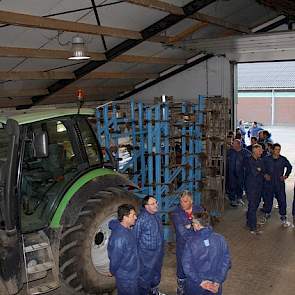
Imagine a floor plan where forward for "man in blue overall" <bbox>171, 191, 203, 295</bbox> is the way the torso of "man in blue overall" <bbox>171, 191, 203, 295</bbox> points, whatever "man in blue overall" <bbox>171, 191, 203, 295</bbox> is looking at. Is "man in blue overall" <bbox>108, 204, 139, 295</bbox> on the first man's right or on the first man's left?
on the first man's right

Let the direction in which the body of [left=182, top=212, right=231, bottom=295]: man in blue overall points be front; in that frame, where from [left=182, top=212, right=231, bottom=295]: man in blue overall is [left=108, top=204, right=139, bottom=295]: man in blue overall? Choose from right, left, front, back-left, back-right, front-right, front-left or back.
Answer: front-left

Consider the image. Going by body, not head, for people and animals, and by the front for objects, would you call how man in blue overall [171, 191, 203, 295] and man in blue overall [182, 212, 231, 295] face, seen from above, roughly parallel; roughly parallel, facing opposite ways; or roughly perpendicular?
roughly parallel, facing opposite ways

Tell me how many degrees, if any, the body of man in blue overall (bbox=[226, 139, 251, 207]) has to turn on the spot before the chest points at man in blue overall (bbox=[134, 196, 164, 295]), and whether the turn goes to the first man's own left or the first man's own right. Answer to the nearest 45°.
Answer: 0° — they already face them

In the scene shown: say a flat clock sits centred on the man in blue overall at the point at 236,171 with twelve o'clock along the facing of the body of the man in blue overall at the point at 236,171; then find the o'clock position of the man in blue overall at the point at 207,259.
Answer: the man in blue overall at the point at 207,259 is roughly at 12 o'clock from the man in blue overall at the point at 236,171.

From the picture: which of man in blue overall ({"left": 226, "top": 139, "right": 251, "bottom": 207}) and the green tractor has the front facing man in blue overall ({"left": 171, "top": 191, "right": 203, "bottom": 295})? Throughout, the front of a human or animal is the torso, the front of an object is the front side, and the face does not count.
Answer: man in blue overall ({"left": 226, "top": 139, "right": 251, "bottom": 207})

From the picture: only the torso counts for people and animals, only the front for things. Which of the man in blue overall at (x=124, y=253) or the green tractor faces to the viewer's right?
the man in blue overall

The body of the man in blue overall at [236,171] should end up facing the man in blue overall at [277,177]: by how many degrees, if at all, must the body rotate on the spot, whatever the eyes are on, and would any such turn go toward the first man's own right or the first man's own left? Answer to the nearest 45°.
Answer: approximately 45° to the first man's own left

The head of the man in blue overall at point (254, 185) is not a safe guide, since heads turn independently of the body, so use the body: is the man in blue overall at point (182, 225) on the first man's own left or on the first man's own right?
on the first man's own right

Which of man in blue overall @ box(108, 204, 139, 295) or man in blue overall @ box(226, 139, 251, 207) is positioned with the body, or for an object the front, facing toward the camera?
man in blue overall @ box(226, 139, 251, 207)

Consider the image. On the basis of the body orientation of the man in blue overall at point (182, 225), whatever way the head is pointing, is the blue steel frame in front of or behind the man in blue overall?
behind

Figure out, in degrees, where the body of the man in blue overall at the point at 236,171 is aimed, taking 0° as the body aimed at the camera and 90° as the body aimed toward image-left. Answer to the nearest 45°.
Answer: approximately 0°

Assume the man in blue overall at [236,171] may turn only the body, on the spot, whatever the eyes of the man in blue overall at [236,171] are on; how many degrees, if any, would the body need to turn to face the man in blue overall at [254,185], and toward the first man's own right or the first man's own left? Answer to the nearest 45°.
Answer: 0° — they already face them
